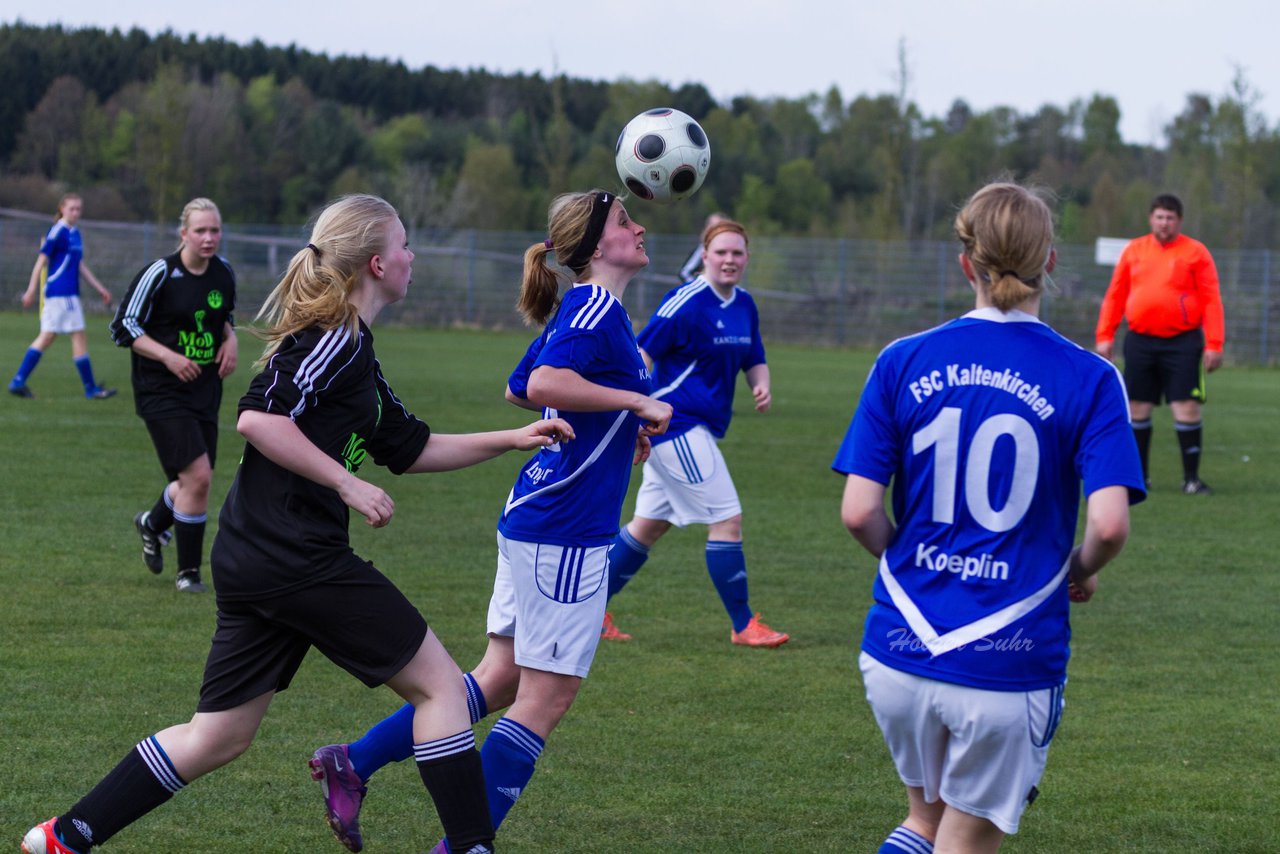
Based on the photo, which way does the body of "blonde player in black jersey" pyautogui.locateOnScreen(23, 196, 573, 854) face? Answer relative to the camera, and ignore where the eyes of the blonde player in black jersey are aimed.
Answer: to the viewer's right

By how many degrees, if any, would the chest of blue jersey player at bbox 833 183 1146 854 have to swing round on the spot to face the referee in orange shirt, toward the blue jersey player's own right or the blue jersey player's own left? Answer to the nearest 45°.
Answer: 0° — they already face them

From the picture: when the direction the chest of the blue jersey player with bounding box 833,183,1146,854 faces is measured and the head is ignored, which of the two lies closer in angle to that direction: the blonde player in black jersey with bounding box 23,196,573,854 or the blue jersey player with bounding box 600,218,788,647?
the blue jersey player

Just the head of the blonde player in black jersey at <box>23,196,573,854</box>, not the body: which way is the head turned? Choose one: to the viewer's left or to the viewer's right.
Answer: to the viewer's right

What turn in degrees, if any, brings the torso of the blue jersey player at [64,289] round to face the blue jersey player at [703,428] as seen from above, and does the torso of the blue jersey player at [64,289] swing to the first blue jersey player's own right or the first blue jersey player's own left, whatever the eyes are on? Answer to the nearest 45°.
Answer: approximately 45° to the first blue jersey player's own right

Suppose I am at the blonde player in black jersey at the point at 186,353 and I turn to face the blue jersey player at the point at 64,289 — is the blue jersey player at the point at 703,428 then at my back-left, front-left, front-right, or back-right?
back-right

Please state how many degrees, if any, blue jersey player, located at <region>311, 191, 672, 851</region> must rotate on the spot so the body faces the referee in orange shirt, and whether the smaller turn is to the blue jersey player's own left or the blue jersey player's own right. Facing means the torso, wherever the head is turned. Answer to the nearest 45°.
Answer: approximately 45° to the blue jersey player's own left

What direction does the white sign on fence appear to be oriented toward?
toward the camera

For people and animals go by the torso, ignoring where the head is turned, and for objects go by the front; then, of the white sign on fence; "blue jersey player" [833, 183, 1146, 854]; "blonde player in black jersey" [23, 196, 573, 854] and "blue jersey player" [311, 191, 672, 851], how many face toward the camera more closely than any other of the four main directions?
1

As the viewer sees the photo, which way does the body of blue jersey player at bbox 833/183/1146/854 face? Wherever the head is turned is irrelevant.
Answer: away from the camera

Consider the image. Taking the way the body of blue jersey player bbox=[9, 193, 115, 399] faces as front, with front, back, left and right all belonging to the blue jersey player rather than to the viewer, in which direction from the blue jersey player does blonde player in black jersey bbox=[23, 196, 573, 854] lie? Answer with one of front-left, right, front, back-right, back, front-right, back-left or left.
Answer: front-right

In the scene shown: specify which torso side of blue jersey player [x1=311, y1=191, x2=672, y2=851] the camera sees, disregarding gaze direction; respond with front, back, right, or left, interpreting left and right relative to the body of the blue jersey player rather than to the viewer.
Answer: right

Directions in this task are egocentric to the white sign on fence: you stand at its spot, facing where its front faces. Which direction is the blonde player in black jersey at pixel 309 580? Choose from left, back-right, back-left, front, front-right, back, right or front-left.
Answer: front

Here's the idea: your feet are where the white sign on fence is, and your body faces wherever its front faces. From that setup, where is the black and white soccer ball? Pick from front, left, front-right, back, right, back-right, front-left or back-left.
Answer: front

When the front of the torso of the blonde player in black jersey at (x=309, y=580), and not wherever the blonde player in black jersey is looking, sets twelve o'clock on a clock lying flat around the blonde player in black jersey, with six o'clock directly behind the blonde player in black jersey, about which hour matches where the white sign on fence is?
The white sign on fence is roughly at 10 o'clock from the blonde player in black jersey.

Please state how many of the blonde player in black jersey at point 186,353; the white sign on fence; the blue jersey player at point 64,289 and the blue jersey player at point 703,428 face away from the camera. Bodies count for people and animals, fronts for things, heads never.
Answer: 0
